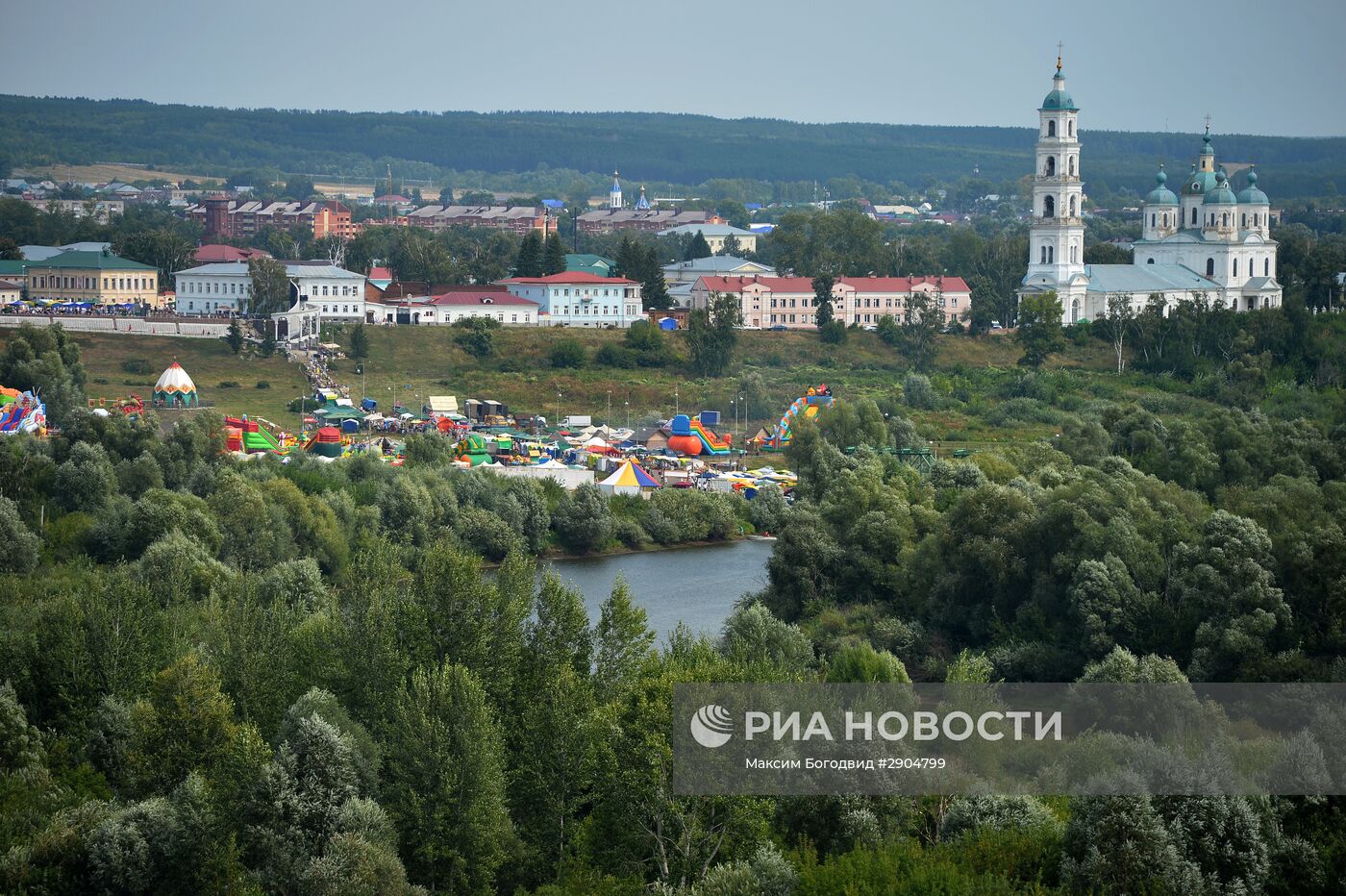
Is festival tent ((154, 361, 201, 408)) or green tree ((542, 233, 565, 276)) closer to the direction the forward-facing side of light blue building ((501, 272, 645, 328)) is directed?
the festival tent

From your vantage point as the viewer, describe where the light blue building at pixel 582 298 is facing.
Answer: facing the viewer

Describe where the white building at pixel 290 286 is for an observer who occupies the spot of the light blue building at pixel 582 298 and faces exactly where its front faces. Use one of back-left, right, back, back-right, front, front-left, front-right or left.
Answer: right

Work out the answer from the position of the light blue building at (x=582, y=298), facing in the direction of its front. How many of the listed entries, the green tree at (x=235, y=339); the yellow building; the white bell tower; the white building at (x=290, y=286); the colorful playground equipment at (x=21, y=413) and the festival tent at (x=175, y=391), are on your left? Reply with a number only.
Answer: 1

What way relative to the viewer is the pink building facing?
toward the camera

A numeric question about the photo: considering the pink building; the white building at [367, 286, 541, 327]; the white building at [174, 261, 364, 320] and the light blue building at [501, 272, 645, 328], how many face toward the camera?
4

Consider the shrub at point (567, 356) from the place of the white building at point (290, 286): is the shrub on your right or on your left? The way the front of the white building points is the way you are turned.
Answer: on your left

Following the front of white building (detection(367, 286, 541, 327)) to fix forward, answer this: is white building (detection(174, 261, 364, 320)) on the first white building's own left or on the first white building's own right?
on the first white building's own right

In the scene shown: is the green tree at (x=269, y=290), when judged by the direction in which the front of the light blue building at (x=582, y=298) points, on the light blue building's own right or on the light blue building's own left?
on the light blue building's own right

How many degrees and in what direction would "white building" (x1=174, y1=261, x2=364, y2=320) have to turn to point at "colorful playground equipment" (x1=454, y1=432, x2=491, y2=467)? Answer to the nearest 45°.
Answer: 0° — it already faces it

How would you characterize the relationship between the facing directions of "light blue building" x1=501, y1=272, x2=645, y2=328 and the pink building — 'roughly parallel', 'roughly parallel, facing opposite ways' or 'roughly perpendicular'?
roughly parallel

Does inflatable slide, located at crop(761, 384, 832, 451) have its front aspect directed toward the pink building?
no

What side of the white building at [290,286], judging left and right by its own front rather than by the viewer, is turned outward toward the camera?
front

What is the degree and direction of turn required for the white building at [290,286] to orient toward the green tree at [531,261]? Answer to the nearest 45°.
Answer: approximately 90° to its left

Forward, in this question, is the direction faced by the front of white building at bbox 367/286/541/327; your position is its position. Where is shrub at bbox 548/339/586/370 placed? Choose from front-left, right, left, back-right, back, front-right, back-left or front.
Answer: front-left

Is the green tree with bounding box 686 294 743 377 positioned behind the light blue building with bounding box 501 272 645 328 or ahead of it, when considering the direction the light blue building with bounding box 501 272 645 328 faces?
ahead

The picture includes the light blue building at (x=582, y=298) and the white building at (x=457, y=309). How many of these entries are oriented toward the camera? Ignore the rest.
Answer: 2

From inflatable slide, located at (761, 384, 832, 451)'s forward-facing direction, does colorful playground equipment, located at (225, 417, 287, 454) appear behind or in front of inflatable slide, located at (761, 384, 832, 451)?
in front

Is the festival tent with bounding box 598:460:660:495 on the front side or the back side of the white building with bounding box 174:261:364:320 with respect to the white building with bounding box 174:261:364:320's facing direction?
on the front side

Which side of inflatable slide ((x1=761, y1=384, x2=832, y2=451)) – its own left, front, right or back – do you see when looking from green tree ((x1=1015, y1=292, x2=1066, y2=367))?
back

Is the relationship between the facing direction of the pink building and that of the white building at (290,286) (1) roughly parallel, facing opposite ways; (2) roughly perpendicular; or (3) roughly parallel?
roughly parallel
